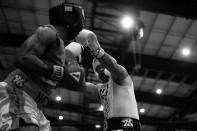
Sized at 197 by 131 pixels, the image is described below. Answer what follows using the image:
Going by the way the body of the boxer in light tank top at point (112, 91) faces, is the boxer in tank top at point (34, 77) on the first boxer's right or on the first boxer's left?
on the first boxer's left

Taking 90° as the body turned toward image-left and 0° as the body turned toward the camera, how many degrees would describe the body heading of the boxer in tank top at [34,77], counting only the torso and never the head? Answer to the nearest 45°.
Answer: approximately 270°

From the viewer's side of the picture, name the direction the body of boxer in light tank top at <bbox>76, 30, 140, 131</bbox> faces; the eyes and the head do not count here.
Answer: to the viewer's left

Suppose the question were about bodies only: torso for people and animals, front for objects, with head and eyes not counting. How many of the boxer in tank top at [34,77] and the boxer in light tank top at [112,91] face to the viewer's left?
1

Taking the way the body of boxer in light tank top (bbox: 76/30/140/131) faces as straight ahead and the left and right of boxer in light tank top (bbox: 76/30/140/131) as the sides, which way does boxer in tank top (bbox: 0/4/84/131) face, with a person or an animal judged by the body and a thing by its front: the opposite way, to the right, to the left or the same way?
the opposite way
